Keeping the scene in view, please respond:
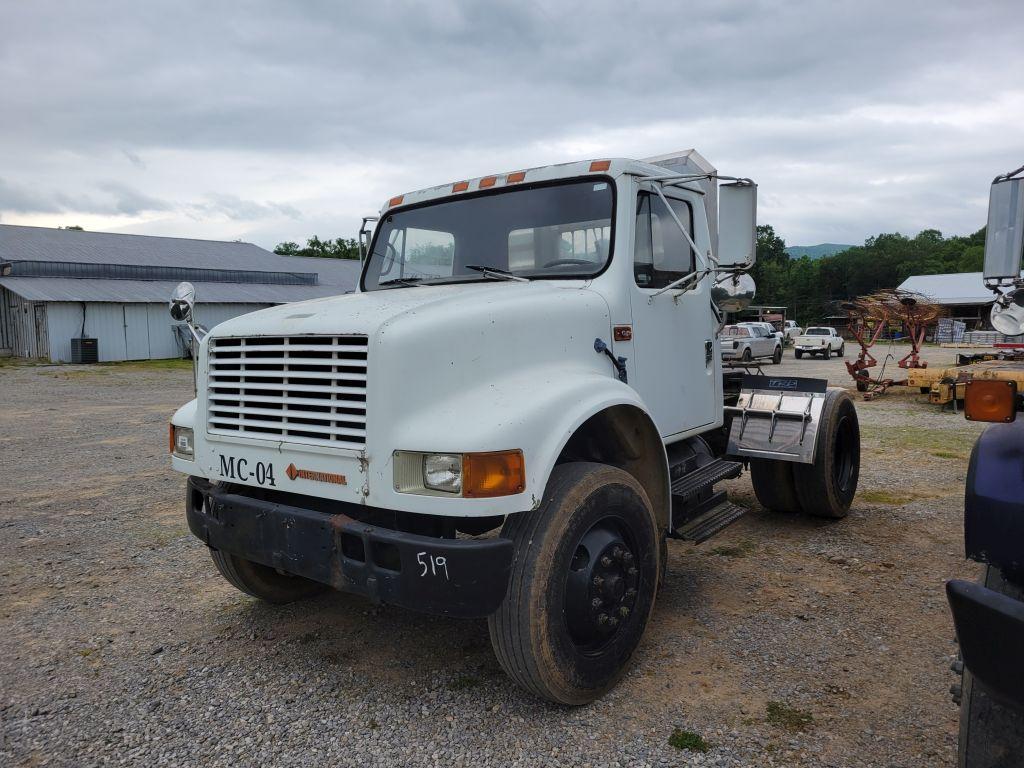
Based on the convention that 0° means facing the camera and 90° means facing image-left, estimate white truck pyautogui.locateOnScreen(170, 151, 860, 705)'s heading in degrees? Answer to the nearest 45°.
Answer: approximately 45°

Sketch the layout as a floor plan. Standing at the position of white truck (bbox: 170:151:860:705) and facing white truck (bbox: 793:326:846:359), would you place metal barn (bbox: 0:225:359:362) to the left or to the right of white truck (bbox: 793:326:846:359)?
left

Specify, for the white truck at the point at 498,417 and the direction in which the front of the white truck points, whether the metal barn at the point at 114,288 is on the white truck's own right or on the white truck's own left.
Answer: on the white truck's own right

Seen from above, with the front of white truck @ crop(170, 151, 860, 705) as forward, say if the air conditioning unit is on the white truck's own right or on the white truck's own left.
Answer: on the white truck's own right

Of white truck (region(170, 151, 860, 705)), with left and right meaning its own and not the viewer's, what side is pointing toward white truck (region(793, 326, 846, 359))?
back
